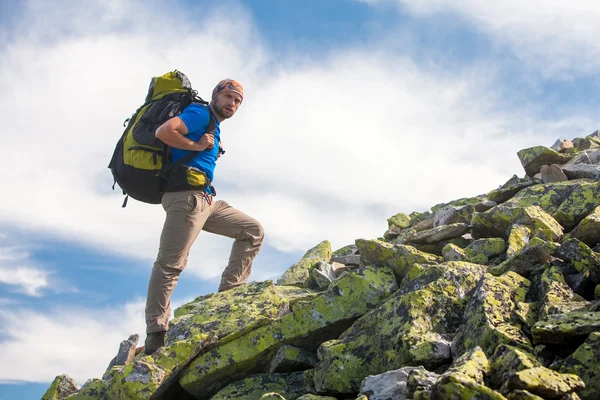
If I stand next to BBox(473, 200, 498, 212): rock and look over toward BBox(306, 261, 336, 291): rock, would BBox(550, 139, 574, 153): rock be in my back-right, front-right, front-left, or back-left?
back-right

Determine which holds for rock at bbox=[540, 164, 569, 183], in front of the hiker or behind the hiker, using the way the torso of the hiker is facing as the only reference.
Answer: in front

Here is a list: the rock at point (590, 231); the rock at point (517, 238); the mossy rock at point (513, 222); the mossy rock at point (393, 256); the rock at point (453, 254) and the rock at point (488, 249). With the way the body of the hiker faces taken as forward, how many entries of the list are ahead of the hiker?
6

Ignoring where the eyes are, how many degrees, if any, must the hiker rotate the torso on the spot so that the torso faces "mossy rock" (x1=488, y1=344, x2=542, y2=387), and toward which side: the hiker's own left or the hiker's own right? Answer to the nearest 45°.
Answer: approximately 45° to the hiker's own right

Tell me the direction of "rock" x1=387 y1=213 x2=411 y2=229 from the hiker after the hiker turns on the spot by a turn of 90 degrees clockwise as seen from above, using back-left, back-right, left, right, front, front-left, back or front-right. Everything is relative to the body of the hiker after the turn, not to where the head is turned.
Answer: back-left

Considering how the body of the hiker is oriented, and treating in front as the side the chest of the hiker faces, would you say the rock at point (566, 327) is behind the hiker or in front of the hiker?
in front

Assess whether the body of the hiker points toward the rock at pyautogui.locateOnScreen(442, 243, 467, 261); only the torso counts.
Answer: yes

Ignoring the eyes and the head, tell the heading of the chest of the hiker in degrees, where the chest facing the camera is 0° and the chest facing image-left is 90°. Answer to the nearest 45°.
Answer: approximately 270°

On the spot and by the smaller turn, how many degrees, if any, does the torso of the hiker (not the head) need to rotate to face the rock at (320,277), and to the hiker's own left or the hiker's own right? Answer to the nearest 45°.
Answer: approximately 45° to the hiker's own left

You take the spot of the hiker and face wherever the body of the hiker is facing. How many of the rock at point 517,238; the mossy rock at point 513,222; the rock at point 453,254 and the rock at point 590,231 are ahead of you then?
4

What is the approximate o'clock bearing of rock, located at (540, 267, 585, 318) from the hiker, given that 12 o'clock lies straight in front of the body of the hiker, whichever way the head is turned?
The rock is roughly at 1 o'clock from the hiker.

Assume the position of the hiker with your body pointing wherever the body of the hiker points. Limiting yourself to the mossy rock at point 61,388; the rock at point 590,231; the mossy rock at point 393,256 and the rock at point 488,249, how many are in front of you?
3

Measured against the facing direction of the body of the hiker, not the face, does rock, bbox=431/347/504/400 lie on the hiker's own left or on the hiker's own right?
on the hiker's own right

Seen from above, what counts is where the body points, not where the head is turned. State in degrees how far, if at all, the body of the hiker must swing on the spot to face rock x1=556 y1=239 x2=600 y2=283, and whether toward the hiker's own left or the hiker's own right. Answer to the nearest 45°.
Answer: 0° — they already face it

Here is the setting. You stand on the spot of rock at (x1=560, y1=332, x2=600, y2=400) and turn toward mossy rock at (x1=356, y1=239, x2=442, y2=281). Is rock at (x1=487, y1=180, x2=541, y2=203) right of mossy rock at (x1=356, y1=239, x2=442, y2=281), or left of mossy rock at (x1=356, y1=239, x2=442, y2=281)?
right
